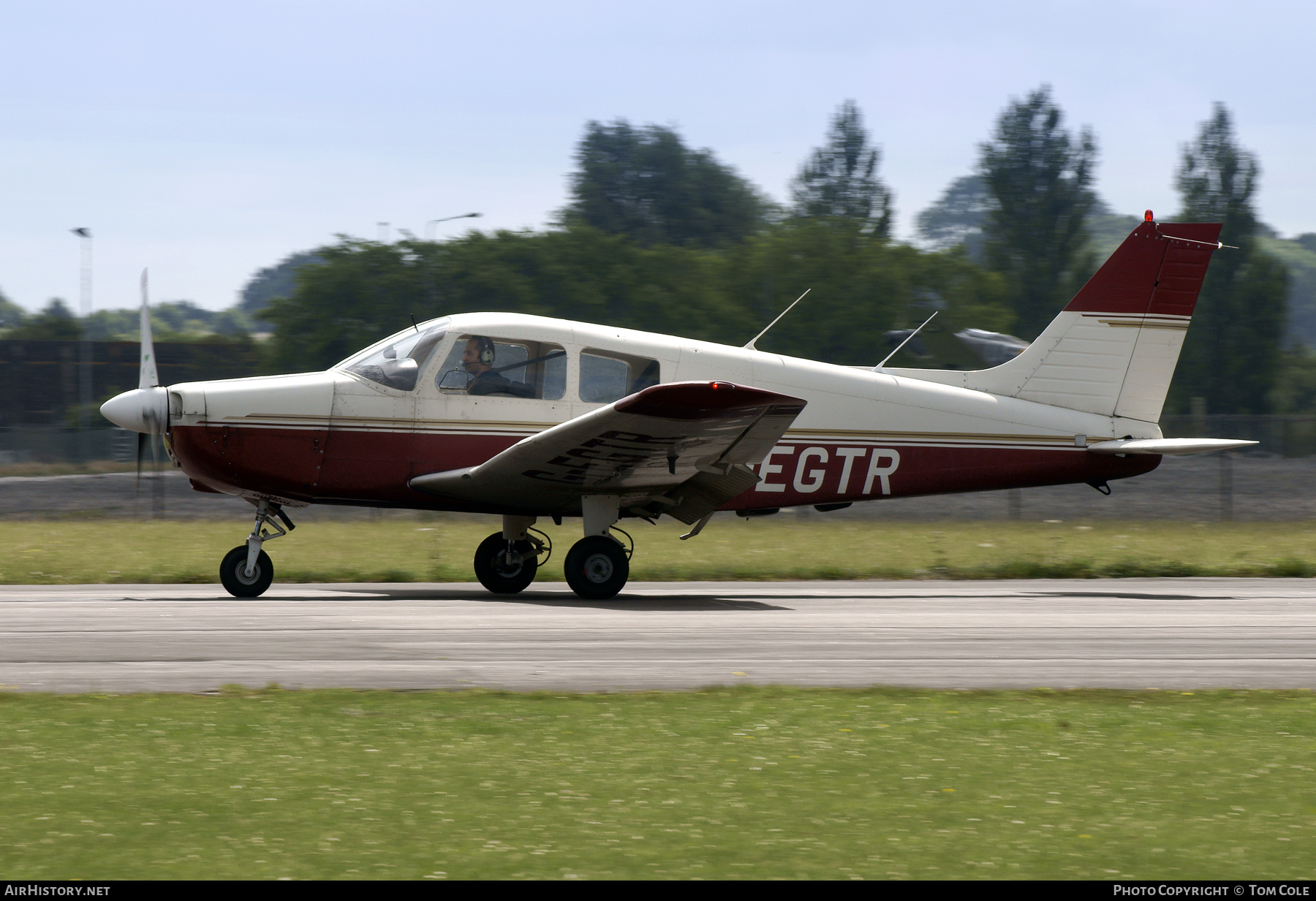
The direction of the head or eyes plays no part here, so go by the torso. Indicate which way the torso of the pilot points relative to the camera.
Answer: to the viewer's left

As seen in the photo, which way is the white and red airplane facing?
to the viewer's left

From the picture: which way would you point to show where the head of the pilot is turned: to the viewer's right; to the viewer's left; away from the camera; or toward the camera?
to the viewer's left
